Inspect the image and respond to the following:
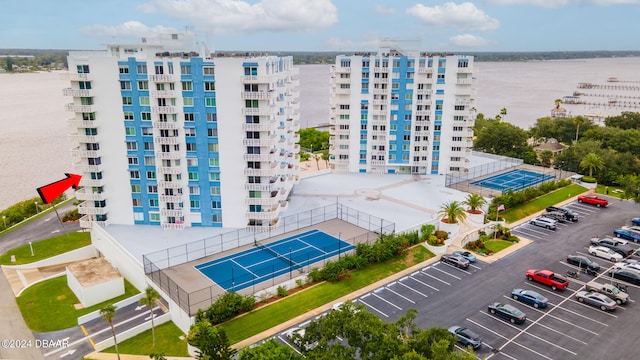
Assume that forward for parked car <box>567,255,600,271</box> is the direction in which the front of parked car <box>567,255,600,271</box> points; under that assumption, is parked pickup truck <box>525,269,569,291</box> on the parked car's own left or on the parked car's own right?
on the parked car's own right

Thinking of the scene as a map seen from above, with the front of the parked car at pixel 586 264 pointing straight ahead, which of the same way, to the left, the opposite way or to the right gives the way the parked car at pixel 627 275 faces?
the opposite way

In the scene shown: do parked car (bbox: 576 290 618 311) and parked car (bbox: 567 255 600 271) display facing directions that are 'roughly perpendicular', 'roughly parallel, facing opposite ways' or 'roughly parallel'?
roughly parallel, facing opposite ways

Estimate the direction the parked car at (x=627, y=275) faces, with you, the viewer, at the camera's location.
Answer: facing away from the viewer and to the left of the viewer

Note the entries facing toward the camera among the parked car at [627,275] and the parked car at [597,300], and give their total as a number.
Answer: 0

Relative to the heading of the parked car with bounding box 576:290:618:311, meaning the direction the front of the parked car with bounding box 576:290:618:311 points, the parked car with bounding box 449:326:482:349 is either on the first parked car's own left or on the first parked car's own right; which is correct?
on the first parked car's own left
